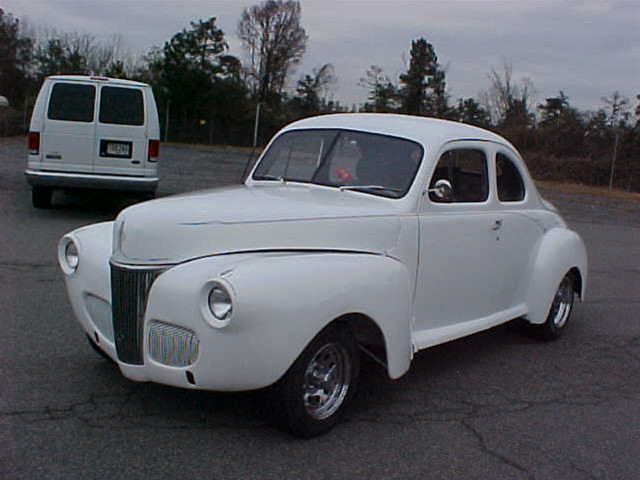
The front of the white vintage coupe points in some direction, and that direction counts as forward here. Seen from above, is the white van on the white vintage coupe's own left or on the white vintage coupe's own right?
on the white vintage coupe's own right

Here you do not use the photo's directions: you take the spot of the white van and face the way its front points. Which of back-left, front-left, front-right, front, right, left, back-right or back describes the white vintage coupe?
back

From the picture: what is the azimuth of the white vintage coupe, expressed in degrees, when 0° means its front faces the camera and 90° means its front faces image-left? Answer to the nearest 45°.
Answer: approximately 45°

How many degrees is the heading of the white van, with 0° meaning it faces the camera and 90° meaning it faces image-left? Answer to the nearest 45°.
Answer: approximately 180°

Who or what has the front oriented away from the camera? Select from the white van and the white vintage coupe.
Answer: the white van

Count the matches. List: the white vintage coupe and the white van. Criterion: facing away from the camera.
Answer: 1
